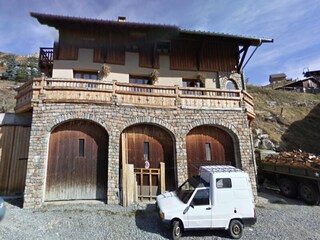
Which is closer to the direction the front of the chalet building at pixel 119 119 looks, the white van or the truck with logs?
the white van

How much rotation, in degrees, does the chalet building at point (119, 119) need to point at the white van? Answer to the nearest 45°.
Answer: approximately 45° to its left

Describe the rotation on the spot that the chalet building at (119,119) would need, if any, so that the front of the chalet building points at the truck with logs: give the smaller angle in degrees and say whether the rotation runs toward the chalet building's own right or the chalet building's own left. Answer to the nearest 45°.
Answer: approximately 90° to the chalet building's own left

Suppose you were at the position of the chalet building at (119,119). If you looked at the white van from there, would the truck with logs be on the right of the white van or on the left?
left

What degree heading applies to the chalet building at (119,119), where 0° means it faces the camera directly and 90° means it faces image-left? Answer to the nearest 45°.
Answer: approximately 0°
